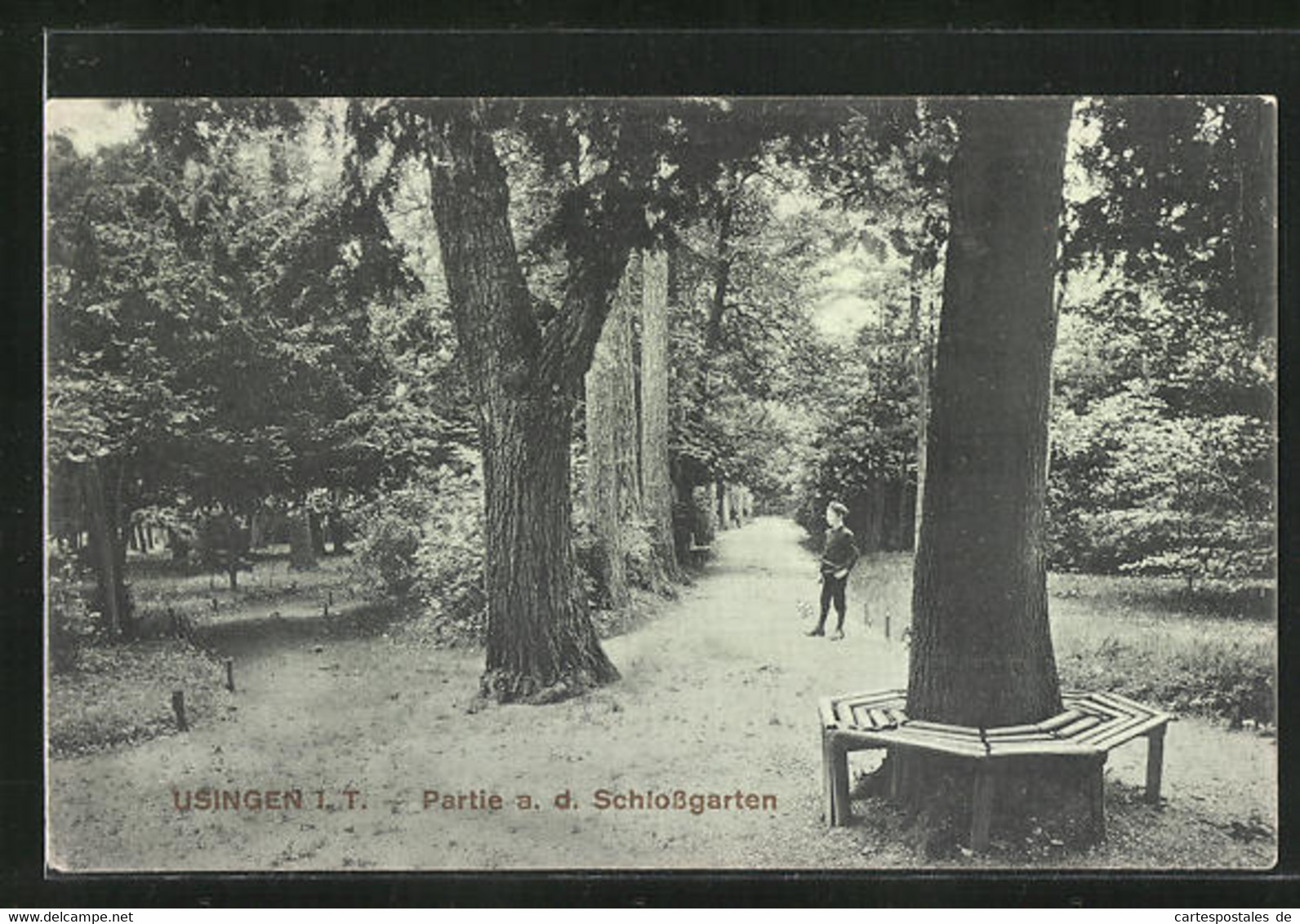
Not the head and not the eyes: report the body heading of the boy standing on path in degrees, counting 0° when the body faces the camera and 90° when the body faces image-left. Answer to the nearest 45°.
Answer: approximately 45°
